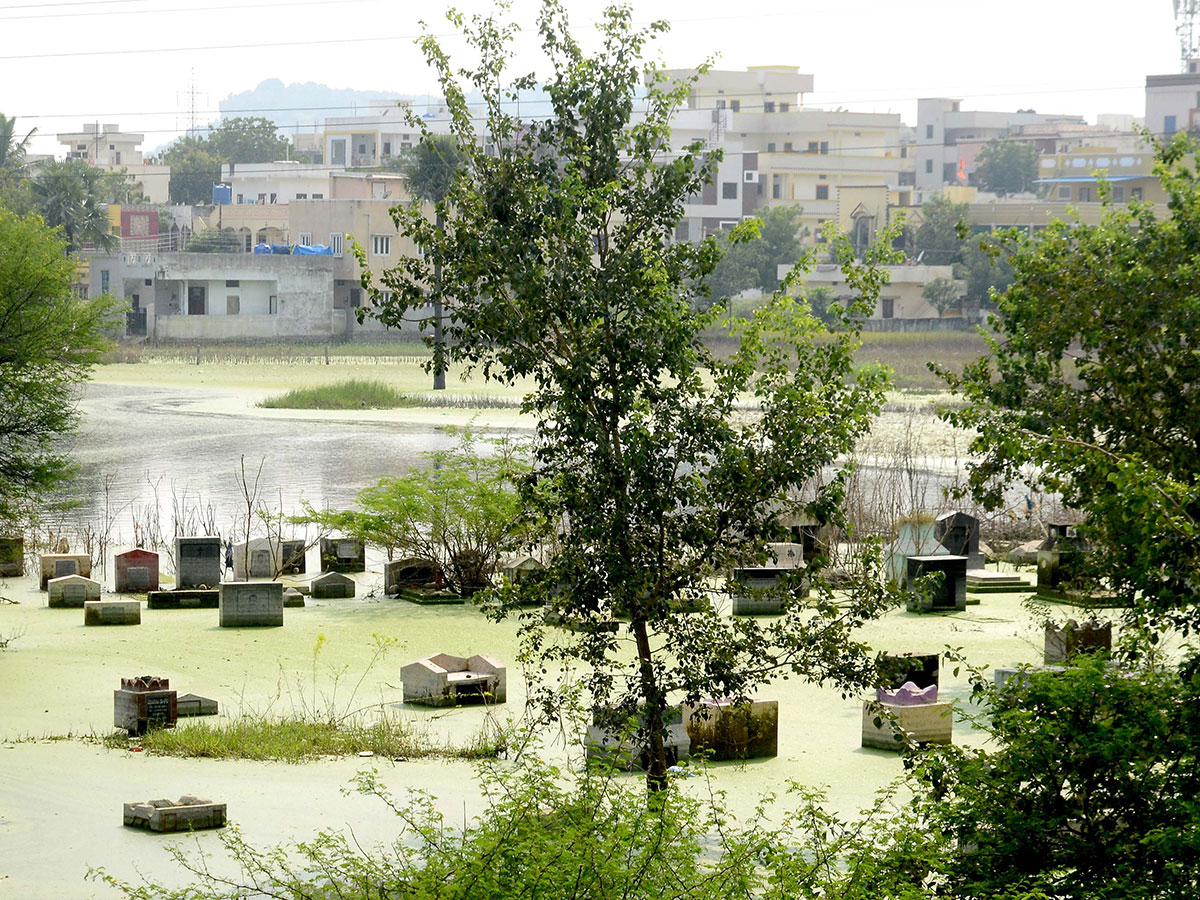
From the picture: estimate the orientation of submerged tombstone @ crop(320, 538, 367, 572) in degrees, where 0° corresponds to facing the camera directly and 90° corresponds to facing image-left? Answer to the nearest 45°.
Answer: approximately 0°

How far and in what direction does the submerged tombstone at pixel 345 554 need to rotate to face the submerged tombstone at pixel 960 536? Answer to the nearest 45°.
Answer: approximately 90° to its left

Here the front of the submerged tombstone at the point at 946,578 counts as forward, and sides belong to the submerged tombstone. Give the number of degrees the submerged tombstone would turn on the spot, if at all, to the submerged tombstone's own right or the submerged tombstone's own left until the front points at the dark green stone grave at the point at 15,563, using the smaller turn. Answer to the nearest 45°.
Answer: approximately 90° to the submerged tombstone's own right

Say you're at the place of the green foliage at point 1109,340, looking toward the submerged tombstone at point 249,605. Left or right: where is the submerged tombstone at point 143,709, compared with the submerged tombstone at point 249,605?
left

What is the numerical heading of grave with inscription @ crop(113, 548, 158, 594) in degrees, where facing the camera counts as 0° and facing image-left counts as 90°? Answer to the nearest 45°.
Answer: approximately 0°
